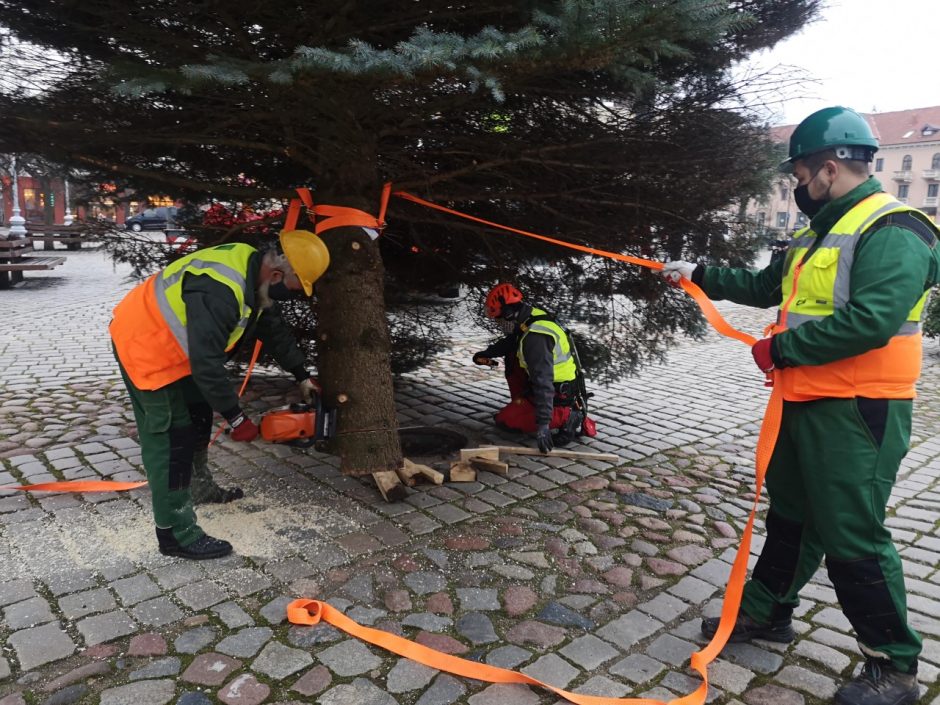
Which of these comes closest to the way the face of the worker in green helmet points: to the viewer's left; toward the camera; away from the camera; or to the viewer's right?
to the viewer's left

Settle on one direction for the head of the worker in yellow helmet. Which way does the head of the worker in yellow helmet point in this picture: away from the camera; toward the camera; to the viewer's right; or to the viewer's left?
to the viewer's right

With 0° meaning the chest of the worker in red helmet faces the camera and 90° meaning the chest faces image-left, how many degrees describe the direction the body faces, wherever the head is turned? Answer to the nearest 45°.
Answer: approximately 90°

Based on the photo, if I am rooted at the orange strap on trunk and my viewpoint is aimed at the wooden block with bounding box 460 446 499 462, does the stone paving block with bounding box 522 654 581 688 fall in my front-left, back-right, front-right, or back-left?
front-right

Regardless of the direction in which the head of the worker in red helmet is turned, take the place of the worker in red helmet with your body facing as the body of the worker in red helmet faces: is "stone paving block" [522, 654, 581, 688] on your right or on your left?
on your left

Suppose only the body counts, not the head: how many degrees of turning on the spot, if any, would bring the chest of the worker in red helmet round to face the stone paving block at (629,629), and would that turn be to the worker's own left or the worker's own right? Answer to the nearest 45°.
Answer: approximately 90° to the worker's own left

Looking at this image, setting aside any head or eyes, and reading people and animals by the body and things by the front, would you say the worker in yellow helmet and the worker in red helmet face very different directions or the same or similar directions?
very different directions

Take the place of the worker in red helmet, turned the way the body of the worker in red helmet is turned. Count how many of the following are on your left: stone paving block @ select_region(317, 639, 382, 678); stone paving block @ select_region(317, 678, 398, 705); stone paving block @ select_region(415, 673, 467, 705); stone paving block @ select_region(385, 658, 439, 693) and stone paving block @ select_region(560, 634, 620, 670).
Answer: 5

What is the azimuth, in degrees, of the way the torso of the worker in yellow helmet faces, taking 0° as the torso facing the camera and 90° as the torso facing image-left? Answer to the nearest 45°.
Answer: approximately 270°

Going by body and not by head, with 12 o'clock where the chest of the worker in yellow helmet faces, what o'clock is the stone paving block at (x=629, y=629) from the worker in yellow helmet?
The stone paving block is roughly at 1 o'clock from the worker in yellow helmet.
